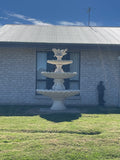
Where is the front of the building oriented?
toward the camera
